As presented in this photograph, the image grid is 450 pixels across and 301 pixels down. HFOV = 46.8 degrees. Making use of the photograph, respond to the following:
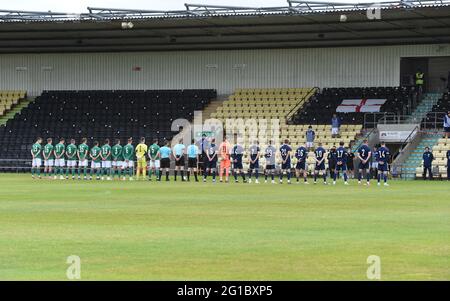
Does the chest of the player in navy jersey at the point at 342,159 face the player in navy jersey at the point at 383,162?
no
